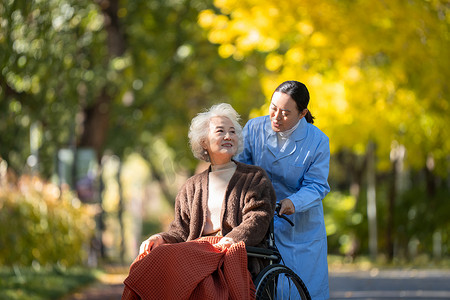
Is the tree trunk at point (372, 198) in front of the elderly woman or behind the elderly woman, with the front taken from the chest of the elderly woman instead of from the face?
behind

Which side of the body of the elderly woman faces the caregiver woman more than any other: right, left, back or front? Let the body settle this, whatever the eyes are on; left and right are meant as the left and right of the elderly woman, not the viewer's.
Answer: back

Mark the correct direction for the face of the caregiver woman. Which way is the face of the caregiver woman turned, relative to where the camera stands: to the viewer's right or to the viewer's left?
to the viewer's left

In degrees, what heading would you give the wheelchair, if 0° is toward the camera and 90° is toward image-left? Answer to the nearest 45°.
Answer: approximately 45°

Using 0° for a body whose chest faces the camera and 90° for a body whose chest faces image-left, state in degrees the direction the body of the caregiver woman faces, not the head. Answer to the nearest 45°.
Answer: approximately 45°

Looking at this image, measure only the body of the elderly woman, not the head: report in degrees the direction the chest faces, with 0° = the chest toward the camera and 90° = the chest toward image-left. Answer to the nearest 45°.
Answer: approximately 45°

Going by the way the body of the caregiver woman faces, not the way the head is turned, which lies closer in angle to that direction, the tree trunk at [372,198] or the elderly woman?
the elderly woman

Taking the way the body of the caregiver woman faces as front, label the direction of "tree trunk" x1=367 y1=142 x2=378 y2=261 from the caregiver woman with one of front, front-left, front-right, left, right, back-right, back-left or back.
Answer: back-right
